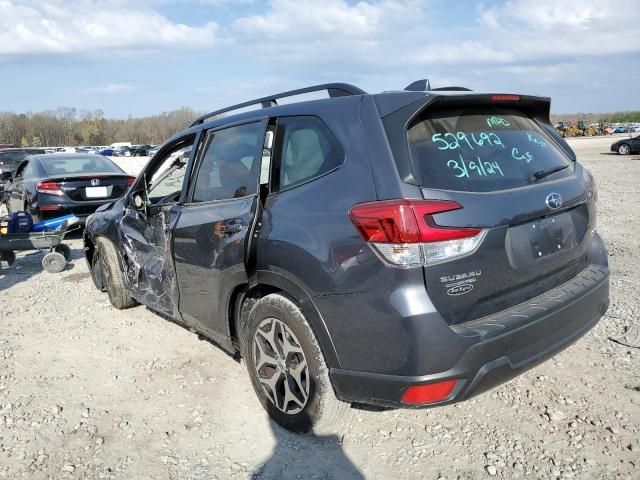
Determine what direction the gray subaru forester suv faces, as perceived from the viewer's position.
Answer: facing away from the viewer and to the left of the viewer

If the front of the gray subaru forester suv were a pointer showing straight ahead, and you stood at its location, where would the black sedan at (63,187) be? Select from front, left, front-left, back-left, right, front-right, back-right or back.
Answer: front
